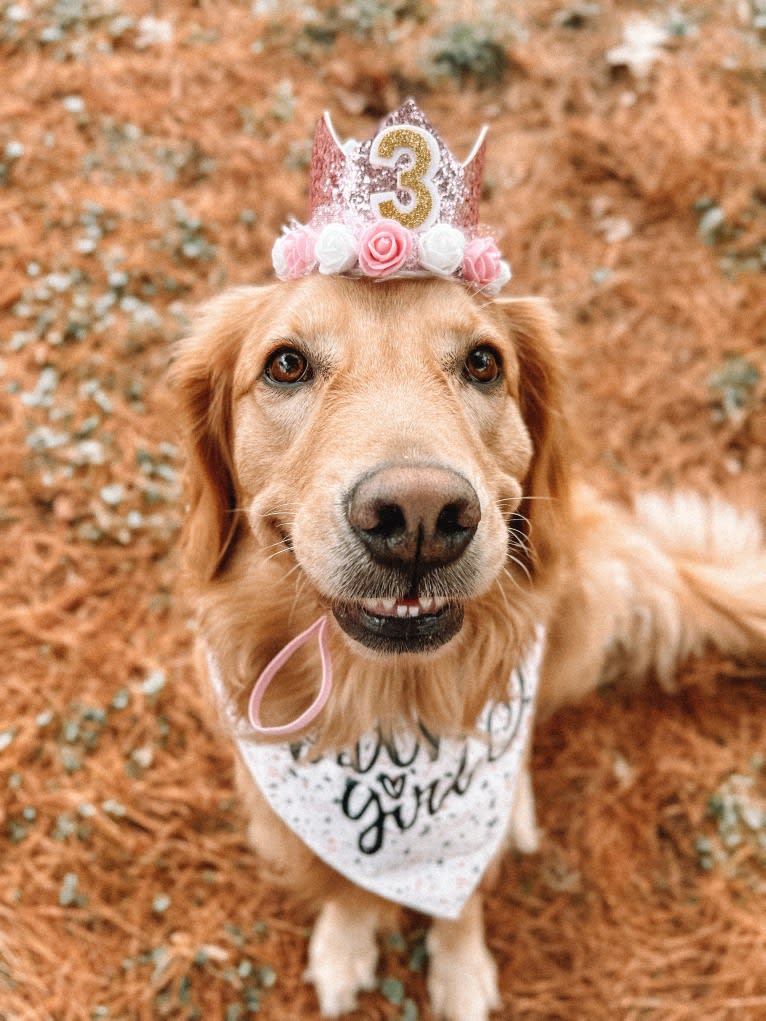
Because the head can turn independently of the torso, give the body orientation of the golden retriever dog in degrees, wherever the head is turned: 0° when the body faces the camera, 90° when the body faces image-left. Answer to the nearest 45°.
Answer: approximately 45°
